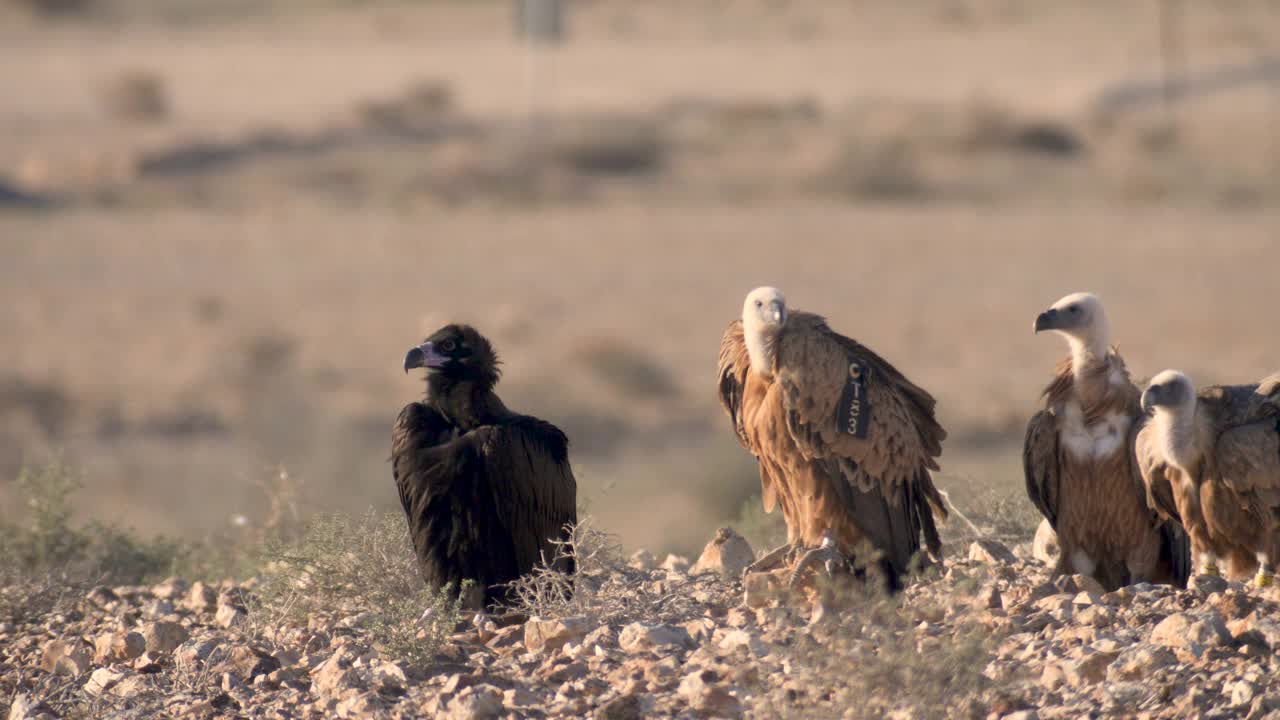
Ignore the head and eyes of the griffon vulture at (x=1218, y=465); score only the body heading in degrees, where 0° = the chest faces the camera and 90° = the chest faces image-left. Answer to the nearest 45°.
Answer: approximately 45°

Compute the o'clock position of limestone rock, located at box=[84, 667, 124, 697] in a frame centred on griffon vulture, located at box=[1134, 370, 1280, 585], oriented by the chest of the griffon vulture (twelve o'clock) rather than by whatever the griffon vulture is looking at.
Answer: The limestone rock is roughly at 1 o'clock from the griffon vulture.

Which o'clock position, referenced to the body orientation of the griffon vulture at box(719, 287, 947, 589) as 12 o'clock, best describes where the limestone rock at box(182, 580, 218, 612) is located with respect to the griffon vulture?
The limestone rock is roughly at 2 o'clock from the griffon vulture.
